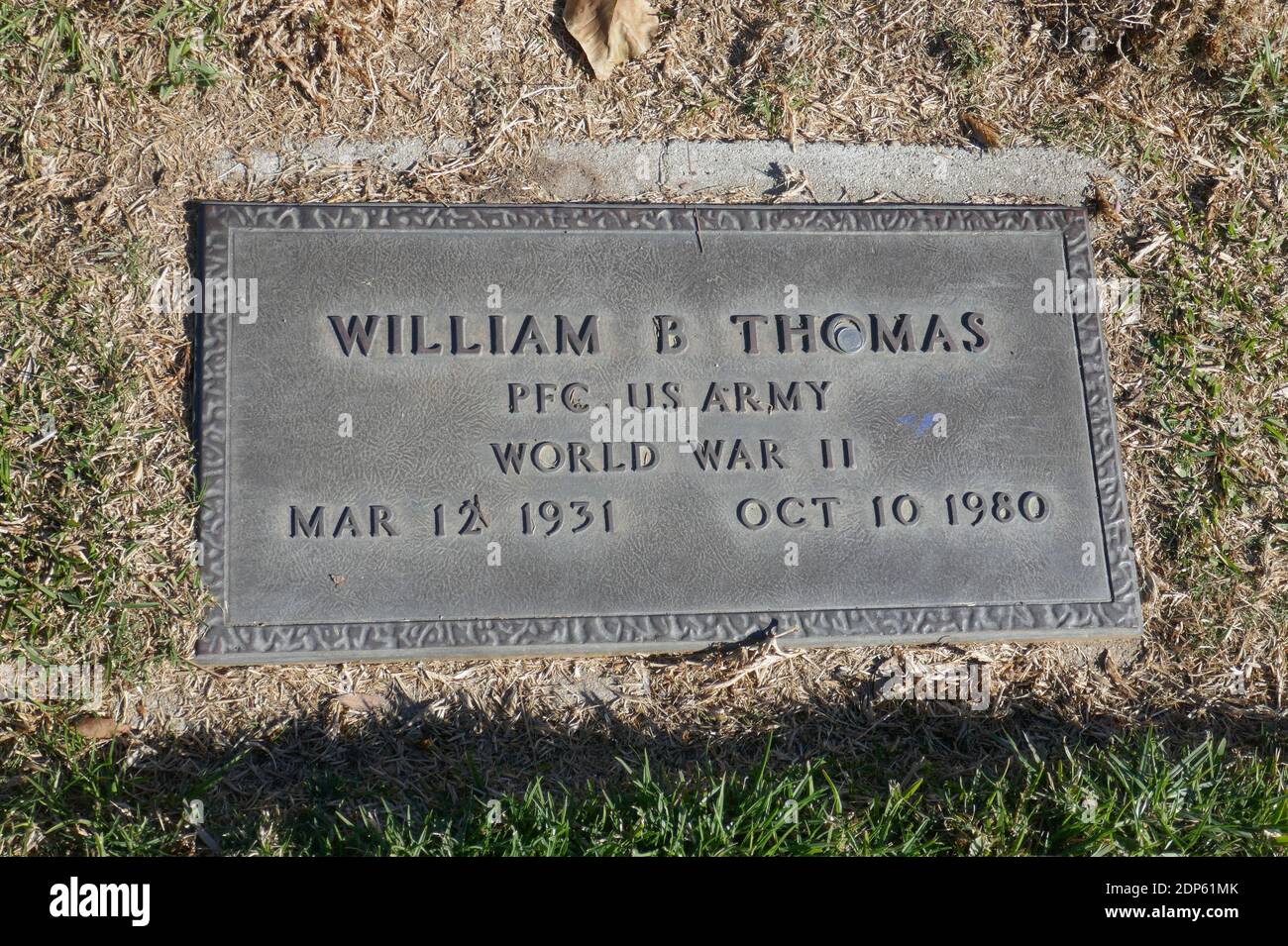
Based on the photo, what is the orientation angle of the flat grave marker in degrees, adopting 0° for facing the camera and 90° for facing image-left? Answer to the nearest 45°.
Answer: approximately 0°

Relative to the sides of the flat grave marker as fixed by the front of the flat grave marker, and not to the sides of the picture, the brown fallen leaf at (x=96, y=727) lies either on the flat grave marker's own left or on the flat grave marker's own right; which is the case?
on the flat grave marker's own right
